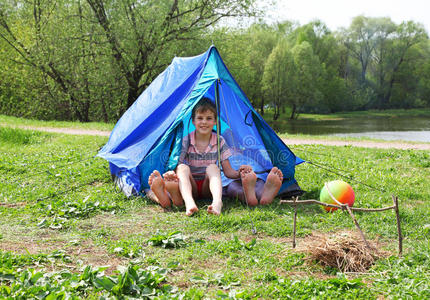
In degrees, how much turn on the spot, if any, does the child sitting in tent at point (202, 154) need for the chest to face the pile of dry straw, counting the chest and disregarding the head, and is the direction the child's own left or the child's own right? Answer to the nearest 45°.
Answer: approximately 45° to the child's own left

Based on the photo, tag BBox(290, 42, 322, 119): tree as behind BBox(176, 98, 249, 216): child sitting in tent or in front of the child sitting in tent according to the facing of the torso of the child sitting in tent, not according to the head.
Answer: behind

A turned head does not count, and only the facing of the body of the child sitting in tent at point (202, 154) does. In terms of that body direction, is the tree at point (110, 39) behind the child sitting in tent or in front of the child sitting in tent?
behind

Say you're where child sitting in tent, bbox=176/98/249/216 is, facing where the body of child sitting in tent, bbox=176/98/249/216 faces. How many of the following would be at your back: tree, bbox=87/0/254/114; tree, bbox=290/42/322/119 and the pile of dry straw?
2

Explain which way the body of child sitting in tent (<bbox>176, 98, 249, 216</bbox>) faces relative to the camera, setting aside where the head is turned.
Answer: toward the camera

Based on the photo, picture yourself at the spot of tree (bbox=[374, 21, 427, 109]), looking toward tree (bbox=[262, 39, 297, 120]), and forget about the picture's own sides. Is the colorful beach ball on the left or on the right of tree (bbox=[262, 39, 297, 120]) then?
left

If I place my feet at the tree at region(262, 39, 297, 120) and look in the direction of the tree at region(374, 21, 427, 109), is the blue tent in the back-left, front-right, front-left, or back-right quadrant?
back-right

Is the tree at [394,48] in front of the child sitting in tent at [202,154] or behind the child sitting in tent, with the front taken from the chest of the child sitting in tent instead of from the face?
behind

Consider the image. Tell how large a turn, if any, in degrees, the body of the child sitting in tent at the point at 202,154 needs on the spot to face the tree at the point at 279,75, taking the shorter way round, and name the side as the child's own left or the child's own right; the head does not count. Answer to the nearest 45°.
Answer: approximately 180°

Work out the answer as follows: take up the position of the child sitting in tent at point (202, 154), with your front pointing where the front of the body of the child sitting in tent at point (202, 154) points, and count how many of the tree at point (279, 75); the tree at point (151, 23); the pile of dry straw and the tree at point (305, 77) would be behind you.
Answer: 3
